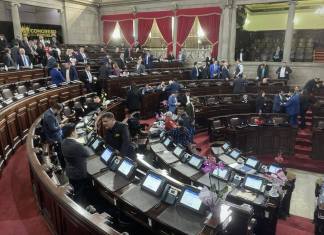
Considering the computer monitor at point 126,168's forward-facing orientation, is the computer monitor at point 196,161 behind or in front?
behind

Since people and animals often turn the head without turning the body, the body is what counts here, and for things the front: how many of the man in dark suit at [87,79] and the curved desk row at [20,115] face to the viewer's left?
0

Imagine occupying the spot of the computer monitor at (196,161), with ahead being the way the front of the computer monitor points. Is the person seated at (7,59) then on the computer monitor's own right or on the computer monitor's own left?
on the computer monitor's own right

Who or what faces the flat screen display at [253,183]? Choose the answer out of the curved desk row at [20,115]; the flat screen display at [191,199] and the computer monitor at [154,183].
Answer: the curved desk row

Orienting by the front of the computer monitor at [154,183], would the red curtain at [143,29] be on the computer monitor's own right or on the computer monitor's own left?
on the computer monitor's own right

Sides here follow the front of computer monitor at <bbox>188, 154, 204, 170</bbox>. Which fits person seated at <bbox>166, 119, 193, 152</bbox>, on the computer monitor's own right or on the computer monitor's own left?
on the computer monitor's own right

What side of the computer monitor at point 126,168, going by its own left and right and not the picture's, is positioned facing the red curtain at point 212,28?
back

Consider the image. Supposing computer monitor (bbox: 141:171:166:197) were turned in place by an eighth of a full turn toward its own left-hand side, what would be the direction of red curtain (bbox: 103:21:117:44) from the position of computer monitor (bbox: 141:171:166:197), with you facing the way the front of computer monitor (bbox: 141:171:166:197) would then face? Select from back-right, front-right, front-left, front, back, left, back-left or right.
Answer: back

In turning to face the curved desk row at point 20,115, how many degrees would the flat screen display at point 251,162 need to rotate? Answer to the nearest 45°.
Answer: approximately 45° to its right

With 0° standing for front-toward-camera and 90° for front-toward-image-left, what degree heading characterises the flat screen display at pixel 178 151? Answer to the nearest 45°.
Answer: approximately 45°

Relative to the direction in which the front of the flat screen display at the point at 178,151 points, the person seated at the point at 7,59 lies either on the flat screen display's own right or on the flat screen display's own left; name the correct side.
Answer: on the flat screen display's own right
